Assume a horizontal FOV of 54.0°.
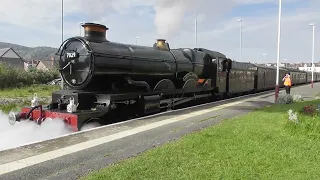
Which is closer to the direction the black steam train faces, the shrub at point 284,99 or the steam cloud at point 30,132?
the steam cloud

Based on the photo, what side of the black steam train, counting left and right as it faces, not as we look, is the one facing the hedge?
right

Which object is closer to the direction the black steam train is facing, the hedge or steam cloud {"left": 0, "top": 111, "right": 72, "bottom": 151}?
the steam cloud

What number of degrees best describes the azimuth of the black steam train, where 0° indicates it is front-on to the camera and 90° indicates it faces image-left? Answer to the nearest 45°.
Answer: approximately 45°

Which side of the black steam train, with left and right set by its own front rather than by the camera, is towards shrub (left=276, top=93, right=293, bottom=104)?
left
